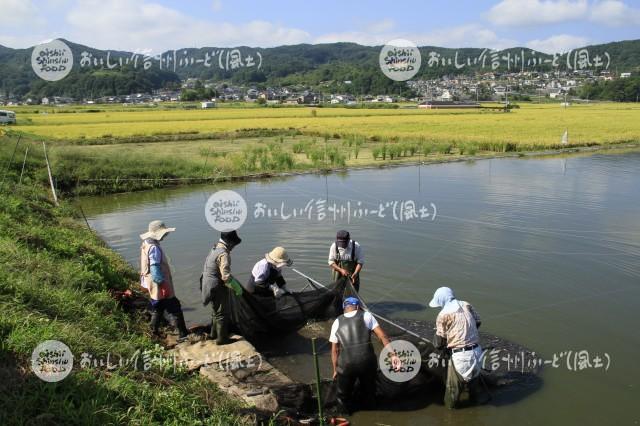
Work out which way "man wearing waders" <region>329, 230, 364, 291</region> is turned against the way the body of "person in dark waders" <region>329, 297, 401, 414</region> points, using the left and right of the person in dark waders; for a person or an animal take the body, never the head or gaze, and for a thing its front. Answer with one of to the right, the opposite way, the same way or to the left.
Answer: the opposite way

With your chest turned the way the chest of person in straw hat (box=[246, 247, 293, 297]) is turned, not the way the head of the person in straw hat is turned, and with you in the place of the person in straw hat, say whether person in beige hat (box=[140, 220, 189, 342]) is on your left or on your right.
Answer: on your right

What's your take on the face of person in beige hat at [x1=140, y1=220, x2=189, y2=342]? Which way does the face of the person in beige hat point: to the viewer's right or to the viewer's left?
to the viewer's right

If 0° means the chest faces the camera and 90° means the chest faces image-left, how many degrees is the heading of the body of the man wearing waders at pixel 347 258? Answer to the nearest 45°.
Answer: approximately 0°

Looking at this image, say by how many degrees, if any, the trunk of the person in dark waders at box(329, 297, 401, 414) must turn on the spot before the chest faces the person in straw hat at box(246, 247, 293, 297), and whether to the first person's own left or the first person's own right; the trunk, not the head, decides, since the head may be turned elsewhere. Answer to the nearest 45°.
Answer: approximately 45° to the first person's own left

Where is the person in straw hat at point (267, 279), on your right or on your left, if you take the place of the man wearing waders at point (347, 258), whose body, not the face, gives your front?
on your right

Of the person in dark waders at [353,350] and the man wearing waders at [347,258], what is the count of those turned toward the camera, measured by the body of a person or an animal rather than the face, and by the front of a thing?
1

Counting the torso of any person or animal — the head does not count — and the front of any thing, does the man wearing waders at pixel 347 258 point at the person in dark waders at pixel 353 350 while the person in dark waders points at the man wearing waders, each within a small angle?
yes

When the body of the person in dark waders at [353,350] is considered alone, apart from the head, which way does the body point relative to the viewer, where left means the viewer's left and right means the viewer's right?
facing away from the viewer

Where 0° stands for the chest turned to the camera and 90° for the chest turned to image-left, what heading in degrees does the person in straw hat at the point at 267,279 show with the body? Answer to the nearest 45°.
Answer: approximately 315°

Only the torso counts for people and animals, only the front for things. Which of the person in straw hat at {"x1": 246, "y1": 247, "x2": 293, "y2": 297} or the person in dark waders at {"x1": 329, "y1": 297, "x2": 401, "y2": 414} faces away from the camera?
the person in dark waders
